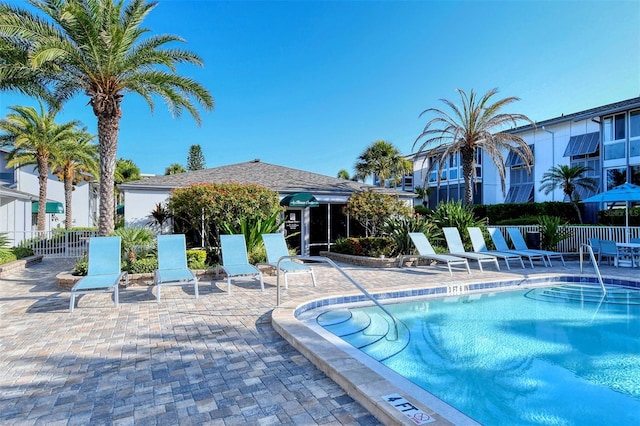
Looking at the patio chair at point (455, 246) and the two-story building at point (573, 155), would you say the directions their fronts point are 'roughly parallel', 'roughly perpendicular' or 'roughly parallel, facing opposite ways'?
roughly perpendicular

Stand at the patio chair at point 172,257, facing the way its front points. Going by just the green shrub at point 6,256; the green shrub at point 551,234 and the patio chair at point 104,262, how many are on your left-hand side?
1

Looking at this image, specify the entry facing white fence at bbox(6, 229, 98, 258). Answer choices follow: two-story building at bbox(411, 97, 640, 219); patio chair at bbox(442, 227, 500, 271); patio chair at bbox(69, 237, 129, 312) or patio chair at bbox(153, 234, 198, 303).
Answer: the two-story building

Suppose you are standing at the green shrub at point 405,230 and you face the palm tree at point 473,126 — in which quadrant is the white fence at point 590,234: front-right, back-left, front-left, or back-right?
front-right

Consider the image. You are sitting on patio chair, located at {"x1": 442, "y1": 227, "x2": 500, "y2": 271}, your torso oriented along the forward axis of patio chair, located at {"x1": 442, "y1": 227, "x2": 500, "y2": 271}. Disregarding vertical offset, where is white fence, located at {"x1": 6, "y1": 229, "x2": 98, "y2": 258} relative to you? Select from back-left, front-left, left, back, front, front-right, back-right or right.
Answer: back-right

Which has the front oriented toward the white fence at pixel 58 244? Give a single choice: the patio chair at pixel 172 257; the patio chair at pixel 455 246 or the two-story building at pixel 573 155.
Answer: the two-story building

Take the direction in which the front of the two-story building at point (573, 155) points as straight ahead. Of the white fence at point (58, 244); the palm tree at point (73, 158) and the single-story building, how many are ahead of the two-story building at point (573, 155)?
3

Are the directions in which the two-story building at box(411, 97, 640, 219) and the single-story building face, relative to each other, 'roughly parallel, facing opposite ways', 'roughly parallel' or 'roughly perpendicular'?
roughly perpendicular

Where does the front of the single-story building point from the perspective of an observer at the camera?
facing the viewer

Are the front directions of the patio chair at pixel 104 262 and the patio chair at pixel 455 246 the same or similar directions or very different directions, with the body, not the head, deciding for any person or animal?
same or similar directions

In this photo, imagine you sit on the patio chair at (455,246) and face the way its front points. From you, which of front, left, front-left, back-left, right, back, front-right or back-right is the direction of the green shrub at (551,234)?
left

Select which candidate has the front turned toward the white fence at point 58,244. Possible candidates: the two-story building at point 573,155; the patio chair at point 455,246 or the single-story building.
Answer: the two-story building

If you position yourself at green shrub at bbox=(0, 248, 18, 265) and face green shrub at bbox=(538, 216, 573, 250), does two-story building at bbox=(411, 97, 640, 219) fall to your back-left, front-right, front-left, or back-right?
front-left

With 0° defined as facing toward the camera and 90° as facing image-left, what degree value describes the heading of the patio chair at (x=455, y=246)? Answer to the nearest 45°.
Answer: approximately 315°

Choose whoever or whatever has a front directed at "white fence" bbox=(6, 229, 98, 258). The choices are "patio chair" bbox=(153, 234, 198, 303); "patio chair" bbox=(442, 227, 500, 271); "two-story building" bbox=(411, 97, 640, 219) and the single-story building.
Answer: the two-story building

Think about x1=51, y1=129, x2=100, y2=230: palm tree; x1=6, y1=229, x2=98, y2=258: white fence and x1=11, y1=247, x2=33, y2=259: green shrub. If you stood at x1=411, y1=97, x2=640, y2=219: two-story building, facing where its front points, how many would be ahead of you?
3

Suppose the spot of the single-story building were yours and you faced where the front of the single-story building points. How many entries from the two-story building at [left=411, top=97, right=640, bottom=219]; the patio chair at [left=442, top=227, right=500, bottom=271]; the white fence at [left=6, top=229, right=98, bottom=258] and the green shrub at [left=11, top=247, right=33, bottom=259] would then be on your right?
2

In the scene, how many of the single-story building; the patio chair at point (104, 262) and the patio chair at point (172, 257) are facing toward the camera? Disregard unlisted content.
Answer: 3

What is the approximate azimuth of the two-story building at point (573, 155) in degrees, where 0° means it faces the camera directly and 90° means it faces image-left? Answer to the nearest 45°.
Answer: approximately 45°

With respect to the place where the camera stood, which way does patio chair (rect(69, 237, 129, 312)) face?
facing the viewer
